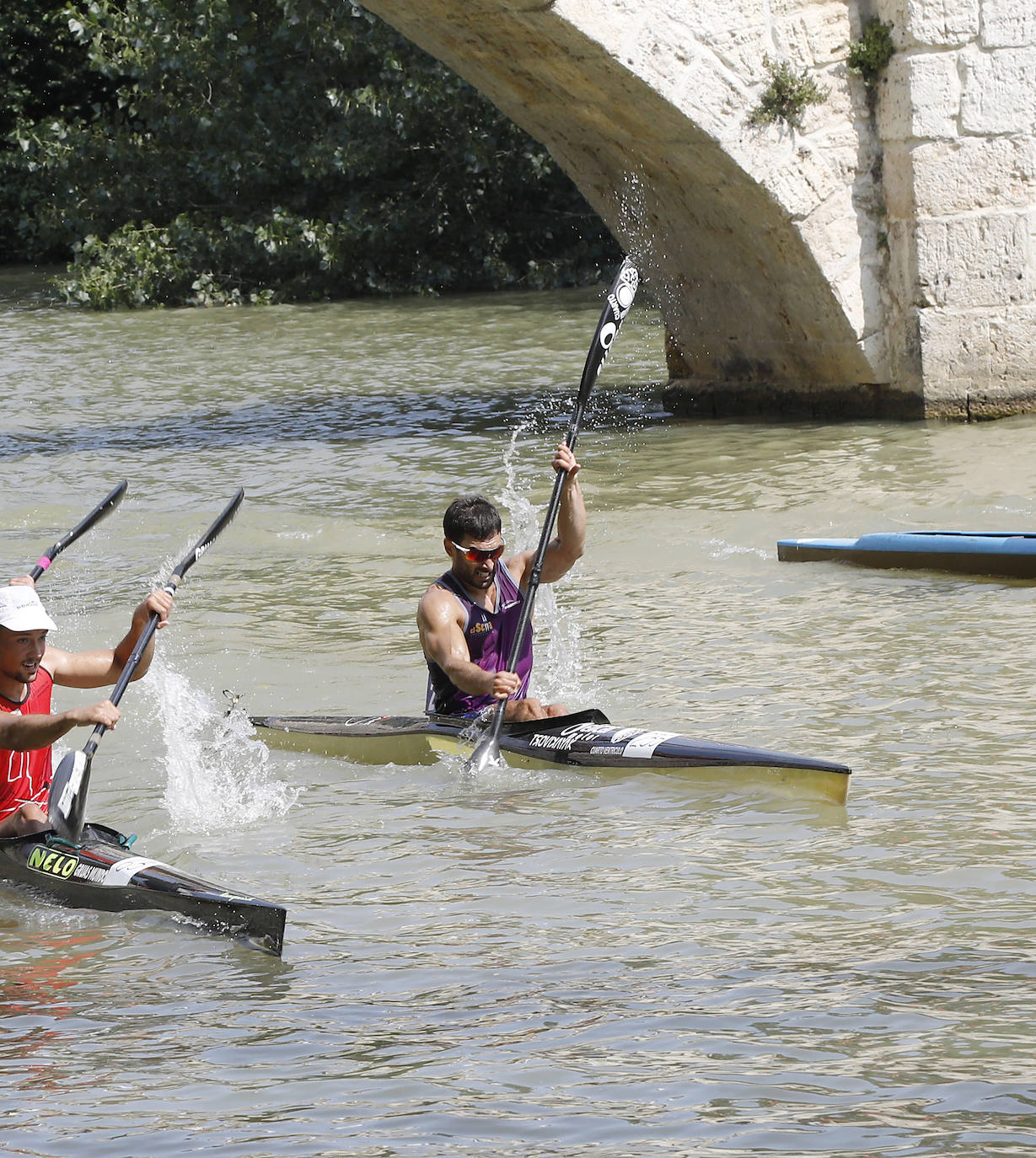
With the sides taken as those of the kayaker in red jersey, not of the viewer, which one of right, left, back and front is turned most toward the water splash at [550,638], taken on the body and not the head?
left

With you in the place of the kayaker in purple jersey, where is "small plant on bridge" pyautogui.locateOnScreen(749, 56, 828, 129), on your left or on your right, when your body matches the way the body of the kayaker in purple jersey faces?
on your left

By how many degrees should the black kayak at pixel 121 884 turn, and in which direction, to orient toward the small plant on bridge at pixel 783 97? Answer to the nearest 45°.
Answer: approximately 90° to its left

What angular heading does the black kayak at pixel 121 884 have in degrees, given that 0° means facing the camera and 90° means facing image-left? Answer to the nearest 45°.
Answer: approximately 315°

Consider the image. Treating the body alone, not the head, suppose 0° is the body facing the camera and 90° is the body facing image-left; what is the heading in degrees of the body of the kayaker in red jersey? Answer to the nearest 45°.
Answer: approximately 315°
